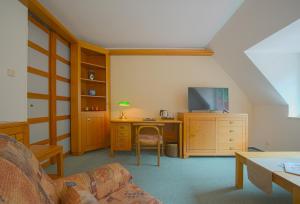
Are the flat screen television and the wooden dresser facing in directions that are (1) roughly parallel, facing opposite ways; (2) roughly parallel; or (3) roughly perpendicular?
roughly parallel

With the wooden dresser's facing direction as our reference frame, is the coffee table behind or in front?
in front

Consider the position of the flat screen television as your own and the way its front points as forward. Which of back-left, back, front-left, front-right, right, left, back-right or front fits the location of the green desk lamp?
right

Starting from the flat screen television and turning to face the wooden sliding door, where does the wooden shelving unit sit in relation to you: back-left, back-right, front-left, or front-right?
front-right

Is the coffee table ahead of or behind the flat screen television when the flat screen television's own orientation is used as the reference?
ahead

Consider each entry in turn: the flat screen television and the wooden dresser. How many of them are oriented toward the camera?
2

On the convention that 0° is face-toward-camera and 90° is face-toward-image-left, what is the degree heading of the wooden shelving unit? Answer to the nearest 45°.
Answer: approximately 315°

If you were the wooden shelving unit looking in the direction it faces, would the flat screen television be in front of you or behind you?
in front

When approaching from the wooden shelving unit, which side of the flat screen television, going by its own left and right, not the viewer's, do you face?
right

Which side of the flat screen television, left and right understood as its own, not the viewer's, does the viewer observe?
front

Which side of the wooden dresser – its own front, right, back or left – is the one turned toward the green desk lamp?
right
